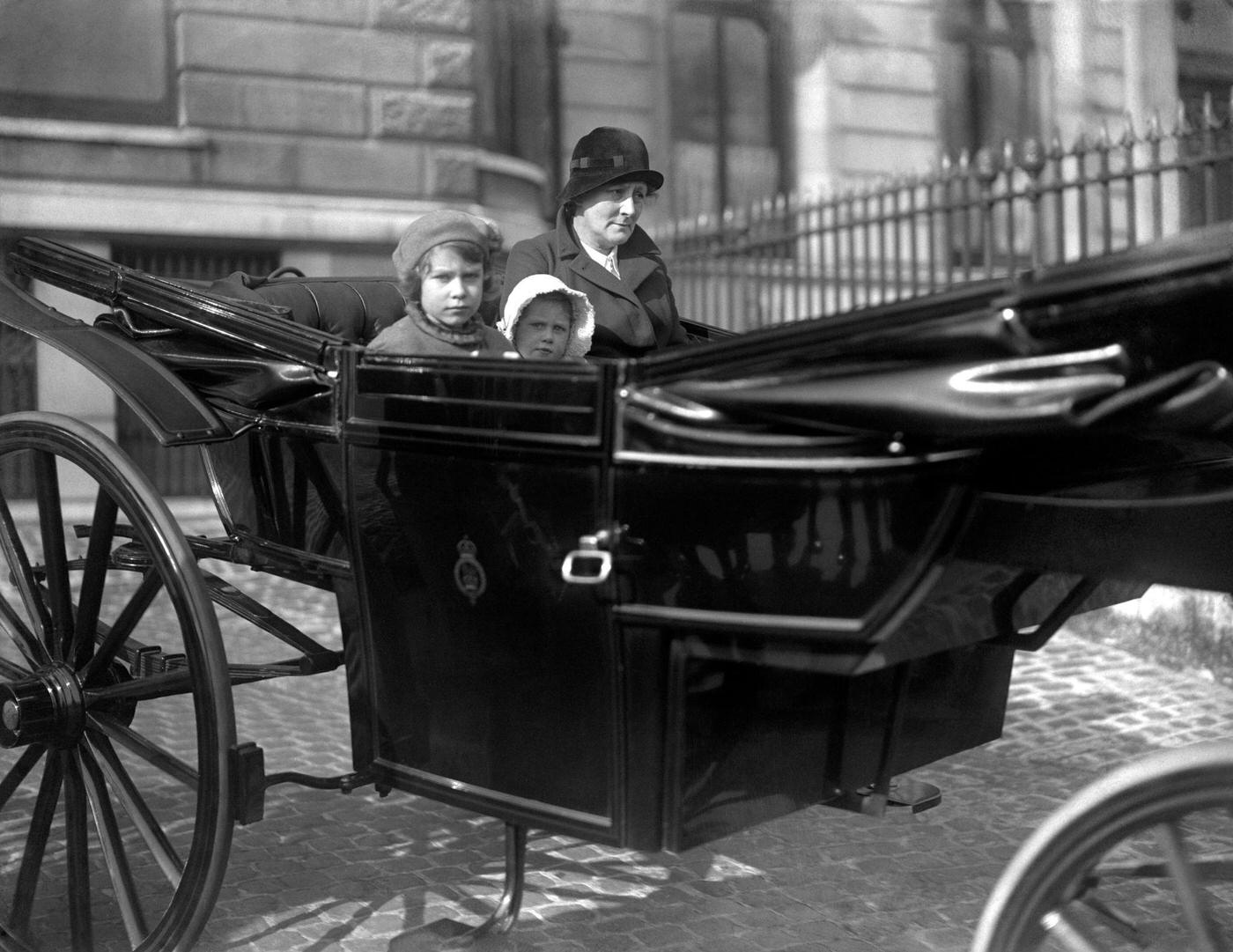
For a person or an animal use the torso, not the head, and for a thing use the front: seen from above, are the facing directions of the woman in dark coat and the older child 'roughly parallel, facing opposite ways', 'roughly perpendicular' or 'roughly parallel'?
roughly parallel

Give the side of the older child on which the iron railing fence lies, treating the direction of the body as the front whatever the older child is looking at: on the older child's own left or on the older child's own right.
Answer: on the older child's own left

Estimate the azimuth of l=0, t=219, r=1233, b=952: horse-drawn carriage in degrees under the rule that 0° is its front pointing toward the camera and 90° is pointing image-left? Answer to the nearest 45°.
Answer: approximately 315°

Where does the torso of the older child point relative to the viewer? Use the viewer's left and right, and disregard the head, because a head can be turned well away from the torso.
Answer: facing the viewer and to the right of the viewer
